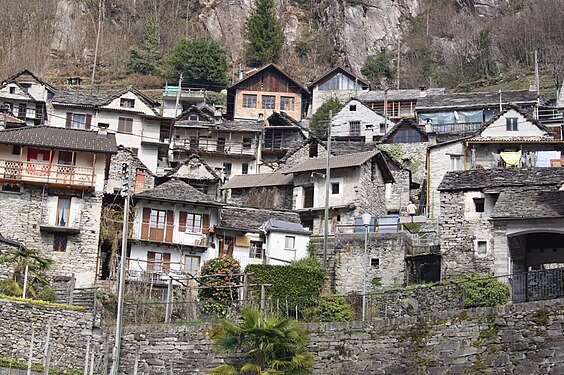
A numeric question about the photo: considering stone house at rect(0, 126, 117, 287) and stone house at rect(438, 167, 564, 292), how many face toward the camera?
2

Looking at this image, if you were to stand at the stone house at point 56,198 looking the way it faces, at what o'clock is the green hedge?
The green hedge is roughly at 10 o'clock from the stone house.

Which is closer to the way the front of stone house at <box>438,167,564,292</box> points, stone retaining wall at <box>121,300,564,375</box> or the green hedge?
the stone retaining wall

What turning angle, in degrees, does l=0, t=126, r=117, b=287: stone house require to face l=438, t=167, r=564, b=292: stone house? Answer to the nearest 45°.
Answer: approximately 45° to its left

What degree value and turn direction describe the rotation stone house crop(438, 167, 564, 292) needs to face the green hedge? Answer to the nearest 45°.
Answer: approximately 90° to its right

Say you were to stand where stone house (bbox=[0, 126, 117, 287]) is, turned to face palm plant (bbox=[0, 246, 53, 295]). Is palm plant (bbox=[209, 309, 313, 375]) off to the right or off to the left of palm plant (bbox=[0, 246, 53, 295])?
left

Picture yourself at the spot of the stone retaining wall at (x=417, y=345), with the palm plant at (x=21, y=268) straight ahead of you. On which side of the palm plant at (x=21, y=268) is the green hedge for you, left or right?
right

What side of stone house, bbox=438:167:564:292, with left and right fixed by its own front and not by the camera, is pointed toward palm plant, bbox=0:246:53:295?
right
